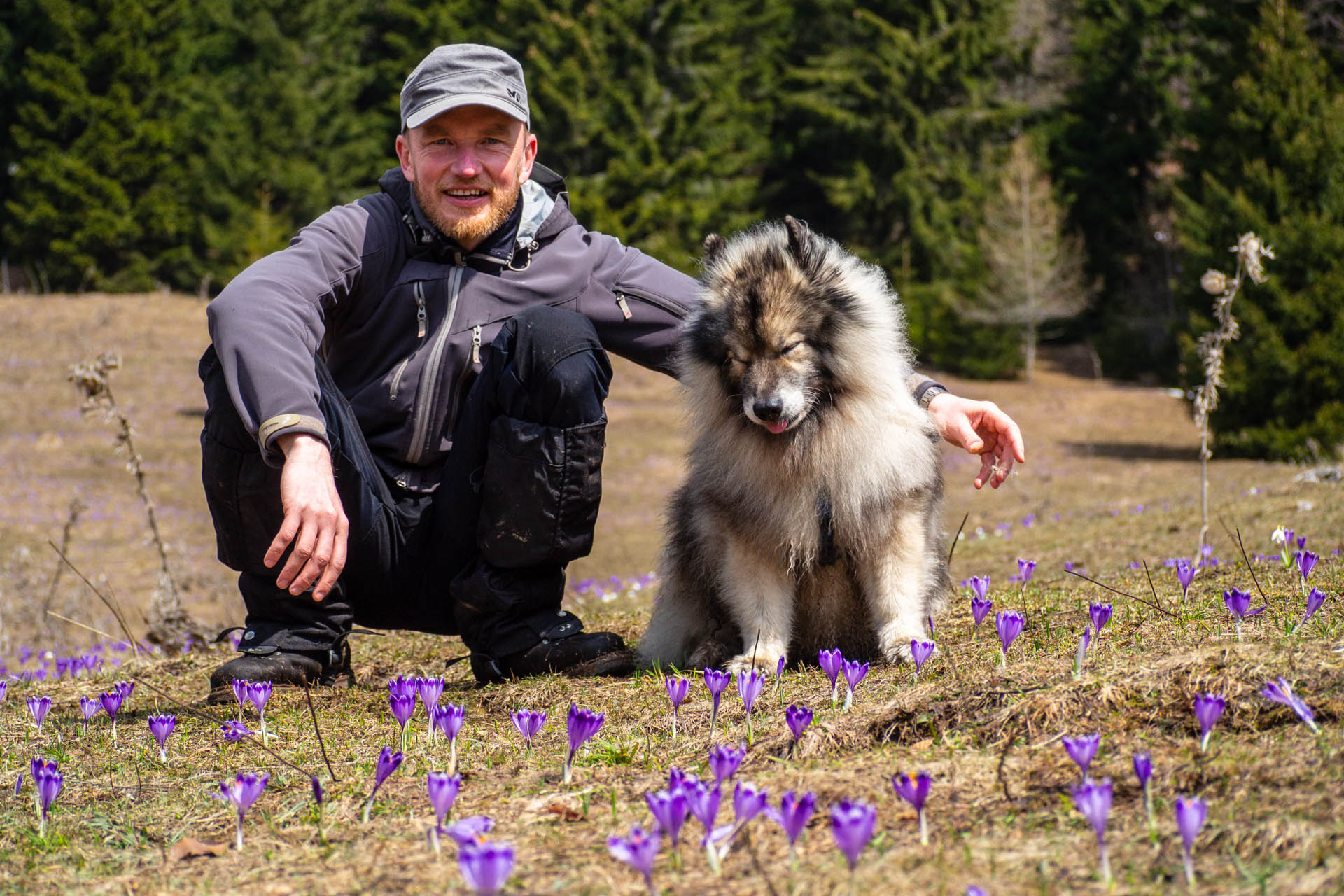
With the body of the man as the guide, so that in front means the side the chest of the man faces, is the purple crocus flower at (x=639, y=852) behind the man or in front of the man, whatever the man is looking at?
in front

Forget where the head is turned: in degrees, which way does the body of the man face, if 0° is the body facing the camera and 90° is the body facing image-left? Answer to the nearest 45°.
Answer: approximately 0°

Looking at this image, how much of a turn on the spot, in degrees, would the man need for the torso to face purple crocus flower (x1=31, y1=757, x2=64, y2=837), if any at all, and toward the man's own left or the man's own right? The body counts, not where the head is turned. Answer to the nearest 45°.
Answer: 0° — they already face it

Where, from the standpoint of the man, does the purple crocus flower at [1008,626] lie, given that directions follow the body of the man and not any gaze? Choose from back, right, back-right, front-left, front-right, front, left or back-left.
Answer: front-left

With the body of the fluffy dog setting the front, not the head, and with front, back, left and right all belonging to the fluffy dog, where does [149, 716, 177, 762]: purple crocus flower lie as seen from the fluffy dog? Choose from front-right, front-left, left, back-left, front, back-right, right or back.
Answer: front-right

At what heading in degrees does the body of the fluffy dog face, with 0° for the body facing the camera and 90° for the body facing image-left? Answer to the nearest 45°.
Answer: approximately 0°

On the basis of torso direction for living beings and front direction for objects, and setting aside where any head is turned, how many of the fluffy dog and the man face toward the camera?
2

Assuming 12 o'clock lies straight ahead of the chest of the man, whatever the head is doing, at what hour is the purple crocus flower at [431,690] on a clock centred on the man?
The purple crocus flower is roughly at 12 o'clock from the man.
